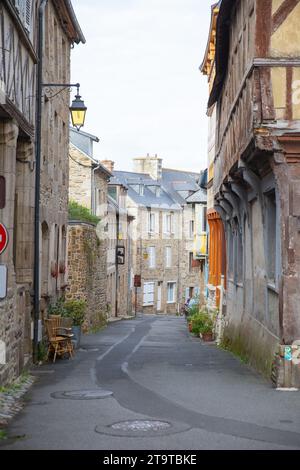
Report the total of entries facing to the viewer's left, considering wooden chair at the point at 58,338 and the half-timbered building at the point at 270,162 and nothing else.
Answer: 1

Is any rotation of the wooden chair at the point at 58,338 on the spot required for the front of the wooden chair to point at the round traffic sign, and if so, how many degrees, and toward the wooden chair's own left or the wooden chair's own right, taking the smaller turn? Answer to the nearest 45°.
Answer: approximately 45° to the wooden chair's own right

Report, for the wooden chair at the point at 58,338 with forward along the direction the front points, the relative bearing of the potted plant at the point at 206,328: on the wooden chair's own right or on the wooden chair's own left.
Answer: on the wooden chair's own left

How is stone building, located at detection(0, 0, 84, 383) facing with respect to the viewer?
to the viewer's right

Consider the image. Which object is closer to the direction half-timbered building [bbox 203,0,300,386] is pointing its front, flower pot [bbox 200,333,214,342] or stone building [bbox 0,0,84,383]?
the stone building

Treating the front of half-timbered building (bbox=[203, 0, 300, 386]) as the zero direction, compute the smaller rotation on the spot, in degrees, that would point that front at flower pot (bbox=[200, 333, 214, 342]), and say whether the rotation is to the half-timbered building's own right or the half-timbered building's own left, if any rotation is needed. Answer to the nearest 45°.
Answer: approximately 90° to the half-timbered building's own right

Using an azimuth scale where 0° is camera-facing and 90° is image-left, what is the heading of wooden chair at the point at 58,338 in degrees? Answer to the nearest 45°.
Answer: approximately 315°

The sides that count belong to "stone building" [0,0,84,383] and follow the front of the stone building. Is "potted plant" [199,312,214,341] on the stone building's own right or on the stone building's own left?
on the stone building's own left

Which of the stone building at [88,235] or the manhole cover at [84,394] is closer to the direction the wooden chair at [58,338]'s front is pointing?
the manhole cover

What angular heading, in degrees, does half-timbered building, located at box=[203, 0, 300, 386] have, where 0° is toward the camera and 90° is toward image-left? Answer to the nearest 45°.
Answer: approximately 90°

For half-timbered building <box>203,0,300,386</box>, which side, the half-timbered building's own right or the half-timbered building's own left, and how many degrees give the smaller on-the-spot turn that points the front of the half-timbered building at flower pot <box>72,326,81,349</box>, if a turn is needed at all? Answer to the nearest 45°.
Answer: approximately 45° to the half-timbered building's own right
